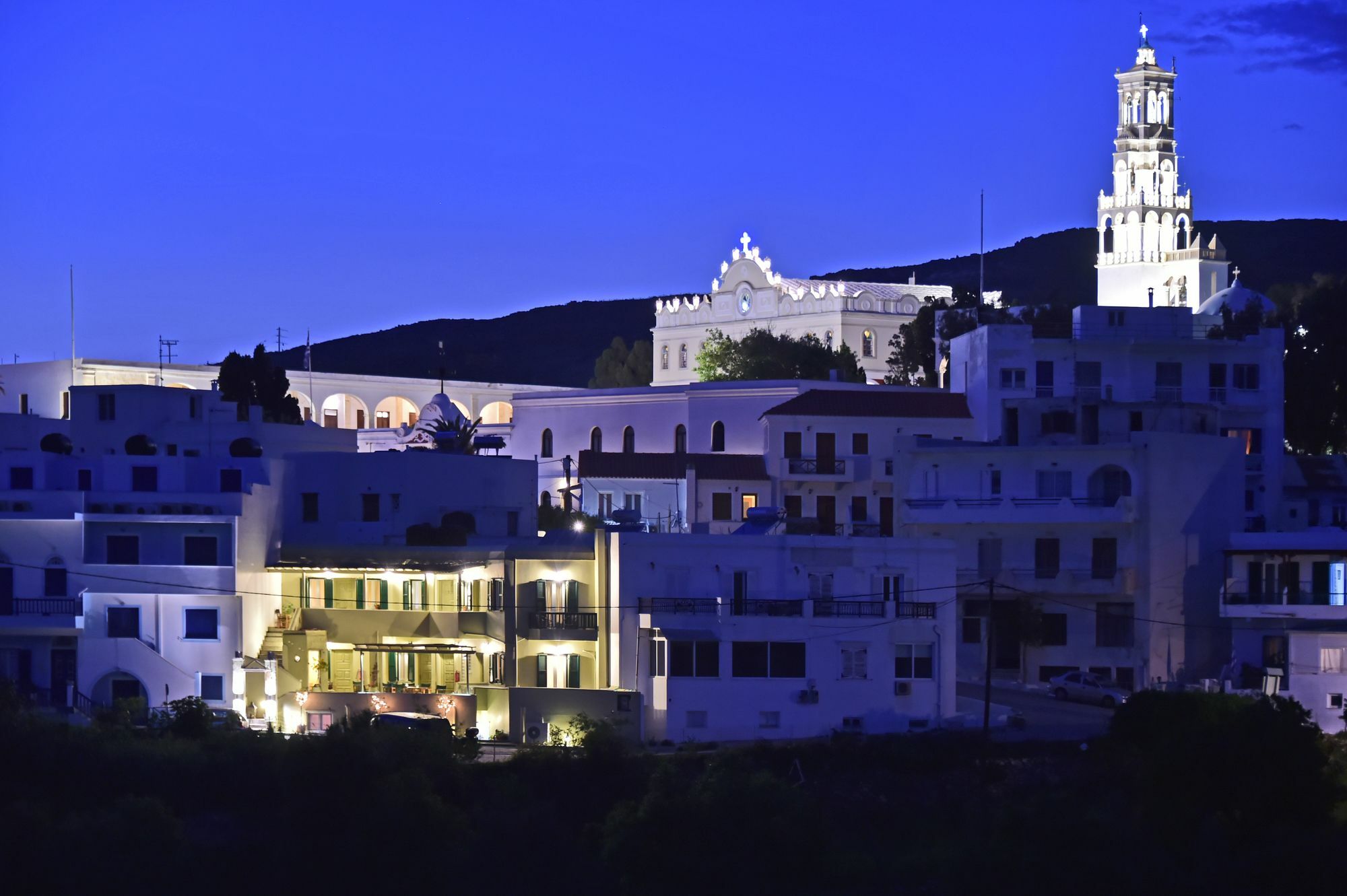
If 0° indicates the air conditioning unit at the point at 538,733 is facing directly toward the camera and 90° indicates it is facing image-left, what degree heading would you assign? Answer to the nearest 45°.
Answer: approximately 0°

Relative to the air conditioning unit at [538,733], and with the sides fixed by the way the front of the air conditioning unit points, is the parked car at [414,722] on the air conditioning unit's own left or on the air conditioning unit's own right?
on the air conditioning unit's own right
